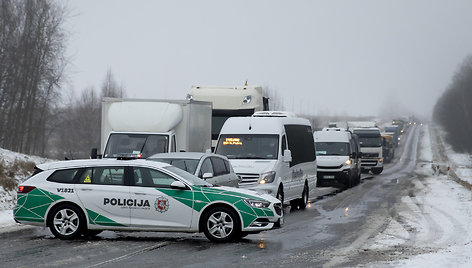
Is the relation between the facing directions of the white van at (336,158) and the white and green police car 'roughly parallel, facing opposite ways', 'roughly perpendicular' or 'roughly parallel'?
roughly perpendicular

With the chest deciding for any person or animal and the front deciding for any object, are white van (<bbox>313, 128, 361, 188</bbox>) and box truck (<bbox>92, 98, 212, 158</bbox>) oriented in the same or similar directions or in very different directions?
same or similar directions

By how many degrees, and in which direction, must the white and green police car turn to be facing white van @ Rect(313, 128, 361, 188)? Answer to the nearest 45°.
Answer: approximately 45° to its left

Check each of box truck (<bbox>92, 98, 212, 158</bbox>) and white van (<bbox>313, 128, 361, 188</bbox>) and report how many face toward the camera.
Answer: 2

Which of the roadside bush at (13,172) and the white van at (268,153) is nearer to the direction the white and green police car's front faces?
the white van

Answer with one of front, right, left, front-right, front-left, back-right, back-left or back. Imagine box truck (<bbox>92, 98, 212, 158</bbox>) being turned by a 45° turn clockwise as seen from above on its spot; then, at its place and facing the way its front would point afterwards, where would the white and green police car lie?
front-left

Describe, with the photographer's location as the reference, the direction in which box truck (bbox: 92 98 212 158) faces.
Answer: facing the viewer

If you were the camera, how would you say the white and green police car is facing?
facing to the right of the viewer

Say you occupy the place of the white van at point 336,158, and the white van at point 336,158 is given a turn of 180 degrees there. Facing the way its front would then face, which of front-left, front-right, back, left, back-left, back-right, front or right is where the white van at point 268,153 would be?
back

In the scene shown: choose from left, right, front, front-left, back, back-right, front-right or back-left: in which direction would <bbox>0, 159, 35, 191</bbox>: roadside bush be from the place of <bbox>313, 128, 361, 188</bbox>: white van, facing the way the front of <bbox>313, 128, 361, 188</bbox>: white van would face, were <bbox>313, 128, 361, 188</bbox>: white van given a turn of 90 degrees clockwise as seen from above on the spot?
front-left

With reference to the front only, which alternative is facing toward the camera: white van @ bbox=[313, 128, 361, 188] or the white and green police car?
the white van

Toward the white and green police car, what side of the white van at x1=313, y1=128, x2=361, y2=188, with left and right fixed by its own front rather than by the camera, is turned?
front

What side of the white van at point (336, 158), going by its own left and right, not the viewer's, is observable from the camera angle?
front
